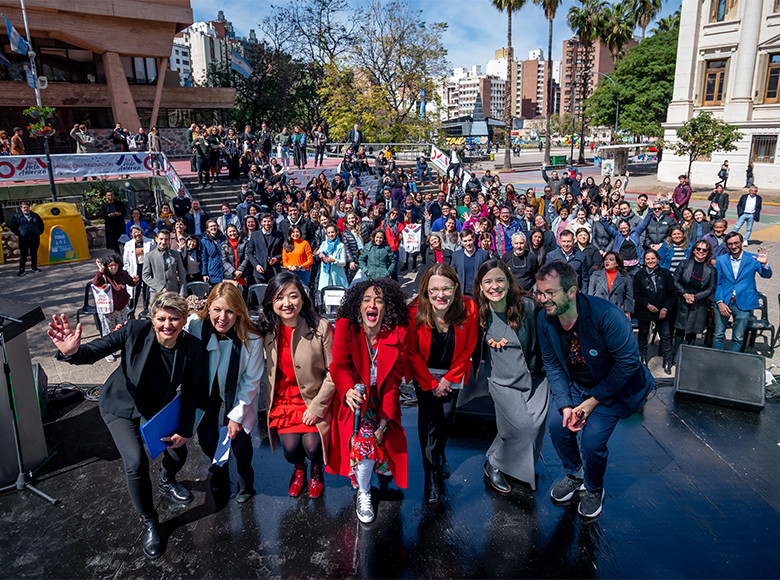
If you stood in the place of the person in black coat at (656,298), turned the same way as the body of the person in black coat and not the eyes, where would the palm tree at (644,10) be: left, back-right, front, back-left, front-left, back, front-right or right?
back

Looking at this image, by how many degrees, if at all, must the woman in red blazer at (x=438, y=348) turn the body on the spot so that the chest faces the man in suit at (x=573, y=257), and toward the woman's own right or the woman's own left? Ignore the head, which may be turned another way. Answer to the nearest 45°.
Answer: approximately 135° to the woman's own left

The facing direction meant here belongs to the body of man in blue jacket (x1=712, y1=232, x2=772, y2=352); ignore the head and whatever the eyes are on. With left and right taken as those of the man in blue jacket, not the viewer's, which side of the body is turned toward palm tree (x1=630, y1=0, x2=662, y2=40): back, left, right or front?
back

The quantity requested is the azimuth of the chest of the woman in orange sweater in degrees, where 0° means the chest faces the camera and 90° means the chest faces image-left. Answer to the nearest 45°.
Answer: approximately 0°

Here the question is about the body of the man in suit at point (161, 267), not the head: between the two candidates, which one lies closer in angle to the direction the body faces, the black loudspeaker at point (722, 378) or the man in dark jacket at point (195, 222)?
the black loudspeaker

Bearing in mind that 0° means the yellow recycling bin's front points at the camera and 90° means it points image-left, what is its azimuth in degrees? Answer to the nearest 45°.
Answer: approximately 0°

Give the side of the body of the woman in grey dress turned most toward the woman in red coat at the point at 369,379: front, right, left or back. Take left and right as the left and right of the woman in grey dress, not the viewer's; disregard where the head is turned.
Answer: right

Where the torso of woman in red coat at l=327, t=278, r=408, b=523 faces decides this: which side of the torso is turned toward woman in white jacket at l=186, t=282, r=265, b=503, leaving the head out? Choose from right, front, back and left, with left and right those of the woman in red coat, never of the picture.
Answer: right
